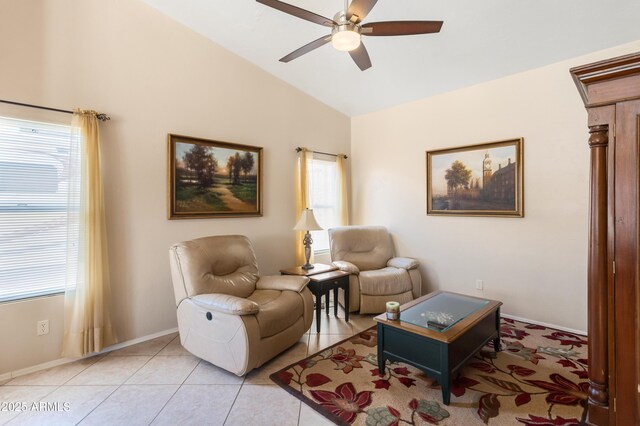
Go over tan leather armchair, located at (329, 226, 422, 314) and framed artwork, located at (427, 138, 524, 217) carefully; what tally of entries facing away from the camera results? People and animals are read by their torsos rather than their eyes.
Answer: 0

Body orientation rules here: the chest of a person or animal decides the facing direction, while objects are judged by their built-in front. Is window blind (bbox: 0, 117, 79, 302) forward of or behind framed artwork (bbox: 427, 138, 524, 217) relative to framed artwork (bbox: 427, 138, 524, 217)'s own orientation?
forward

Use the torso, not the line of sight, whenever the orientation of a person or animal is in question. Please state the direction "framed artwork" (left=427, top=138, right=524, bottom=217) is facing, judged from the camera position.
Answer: facing the viewer and to the left of the viewer

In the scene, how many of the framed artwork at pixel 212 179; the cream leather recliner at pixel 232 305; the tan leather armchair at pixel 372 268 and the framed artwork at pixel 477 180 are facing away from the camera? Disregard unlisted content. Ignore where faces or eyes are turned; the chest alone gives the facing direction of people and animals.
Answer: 0

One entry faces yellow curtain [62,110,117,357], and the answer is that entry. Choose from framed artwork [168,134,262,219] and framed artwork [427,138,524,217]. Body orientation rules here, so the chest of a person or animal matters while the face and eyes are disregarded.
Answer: framed artwork [427,138,524,217]

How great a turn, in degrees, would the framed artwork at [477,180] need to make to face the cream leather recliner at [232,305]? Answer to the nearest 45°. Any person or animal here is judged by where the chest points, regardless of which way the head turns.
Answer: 0° — it already faces it

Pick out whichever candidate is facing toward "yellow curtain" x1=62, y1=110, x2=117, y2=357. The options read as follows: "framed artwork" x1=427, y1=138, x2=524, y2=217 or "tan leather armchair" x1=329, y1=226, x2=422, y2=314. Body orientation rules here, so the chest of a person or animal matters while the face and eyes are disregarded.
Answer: the framed artwork

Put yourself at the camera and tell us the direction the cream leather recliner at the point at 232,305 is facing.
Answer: facing the viewer and to the right of the viewer

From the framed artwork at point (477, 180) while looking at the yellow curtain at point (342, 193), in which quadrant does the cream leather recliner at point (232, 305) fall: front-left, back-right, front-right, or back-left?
front-left

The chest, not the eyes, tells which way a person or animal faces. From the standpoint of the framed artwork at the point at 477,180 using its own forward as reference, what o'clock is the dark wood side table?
The dark wood side table is roughly at 12 o'clock from the framed artwork.

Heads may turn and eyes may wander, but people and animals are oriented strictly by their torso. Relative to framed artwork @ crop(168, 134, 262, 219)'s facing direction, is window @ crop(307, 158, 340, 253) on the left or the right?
on its left

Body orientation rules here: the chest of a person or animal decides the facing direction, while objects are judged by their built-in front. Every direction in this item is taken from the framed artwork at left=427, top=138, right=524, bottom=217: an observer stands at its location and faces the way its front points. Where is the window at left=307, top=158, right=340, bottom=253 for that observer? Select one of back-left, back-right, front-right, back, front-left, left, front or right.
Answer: front-right

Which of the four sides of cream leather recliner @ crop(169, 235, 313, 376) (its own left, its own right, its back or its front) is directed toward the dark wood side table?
left

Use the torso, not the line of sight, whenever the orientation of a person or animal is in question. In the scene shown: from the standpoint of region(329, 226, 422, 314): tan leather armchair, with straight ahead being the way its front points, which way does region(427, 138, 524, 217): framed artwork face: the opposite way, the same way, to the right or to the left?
to the right

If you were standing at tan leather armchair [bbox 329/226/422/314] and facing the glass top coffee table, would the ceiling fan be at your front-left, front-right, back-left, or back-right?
front-right

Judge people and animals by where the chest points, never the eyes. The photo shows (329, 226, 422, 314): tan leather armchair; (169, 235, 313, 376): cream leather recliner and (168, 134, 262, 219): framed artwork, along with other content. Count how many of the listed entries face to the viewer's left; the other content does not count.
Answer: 0

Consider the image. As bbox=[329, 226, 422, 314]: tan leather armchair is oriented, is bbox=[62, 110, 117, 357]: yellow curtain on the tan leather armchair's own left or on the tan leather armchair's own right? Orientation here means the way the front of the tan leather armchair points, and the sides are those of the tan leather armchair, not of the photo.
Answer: on the tan leather armchair's own right

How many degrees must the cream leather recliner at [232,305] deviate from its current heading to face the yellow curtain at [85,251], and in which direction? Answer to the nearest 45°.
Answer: approximately 135° to its right

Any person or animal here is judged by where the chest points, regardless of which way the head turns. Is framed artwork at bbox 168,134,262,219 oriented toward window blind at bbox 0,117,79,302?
no
